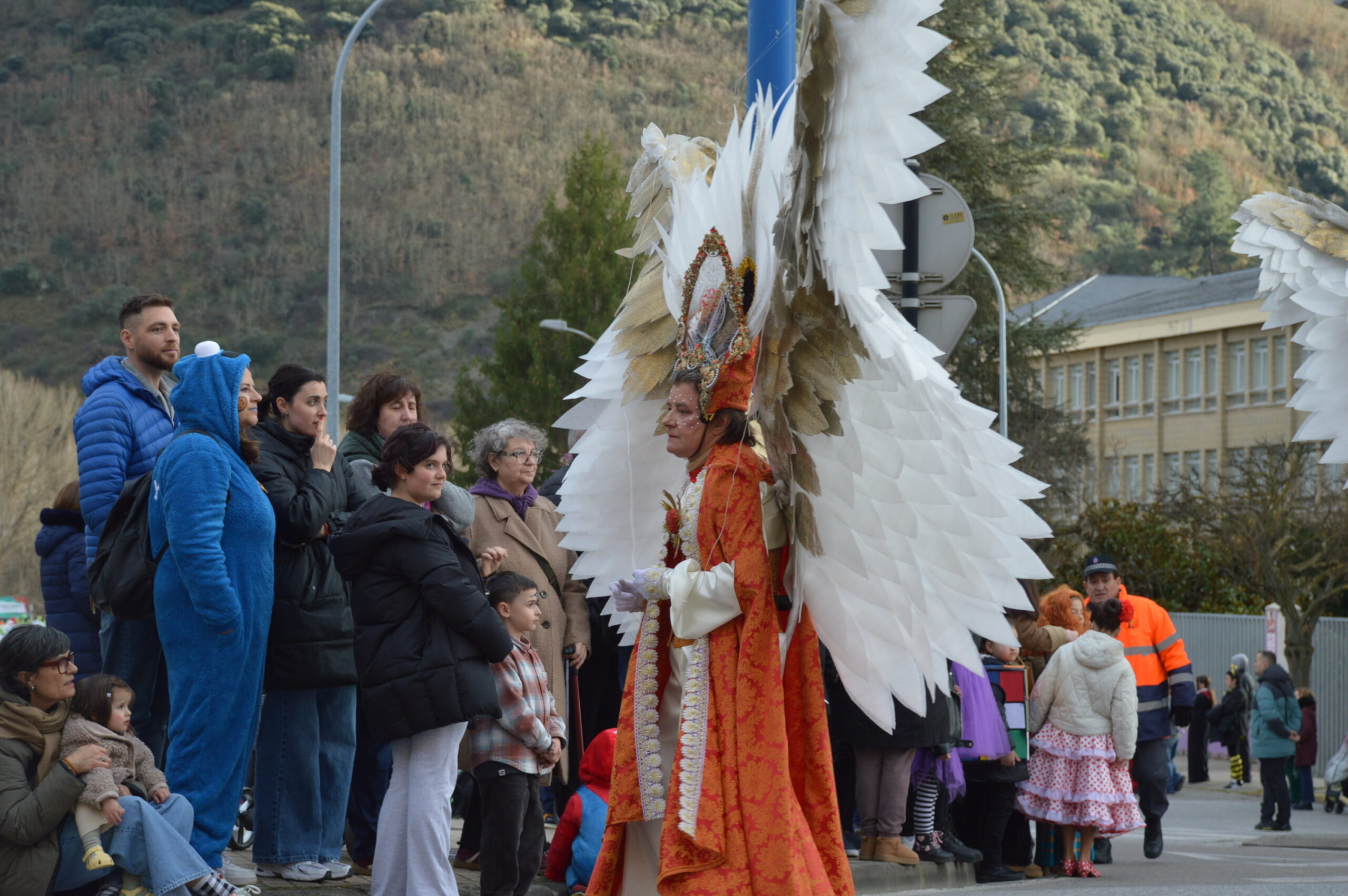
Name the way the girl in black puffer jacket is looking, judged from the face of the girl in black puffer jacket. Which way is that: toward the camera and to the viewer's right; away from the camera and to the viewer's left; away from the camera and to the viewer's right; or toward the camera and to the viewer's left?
toward the camera and to the viewer's right

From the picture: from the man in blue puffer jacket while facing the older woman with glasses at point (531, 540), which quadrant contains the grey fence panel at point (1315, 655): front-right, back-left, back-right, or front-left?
front-left

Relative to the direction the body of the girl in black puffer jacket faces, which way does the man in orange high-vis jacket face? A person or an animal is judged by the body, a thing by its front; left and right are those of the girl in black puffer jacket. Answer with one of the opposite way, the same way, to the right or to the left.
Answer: to the right

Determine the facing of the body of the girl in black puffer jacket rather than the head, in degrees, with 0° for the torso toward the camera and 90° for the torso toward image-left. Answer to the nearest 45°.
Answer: approximately 270°

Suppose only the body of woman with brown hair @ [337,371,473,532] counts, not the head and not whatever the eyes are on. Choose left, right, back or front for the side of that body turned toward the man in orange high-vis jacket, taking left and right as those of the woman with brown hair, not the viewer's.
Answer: left

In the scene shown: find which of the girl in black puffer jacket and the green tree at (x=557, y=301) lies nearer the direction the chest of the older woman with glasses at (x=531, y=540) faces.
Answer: the girl in black puffer jacket

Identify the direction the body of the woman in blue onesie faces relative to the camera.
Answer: to the viewer's right

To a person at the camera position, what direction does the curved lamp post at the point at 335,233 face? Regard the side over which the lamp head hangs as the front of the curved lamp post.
facing to the right of the viewer

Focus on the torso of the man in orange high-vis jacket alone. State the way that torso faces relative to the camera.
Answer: toward the camera

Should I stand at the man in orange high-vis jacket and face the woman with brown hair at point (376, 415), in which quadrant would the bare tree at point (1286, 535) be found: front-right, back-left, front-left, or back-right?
back-right

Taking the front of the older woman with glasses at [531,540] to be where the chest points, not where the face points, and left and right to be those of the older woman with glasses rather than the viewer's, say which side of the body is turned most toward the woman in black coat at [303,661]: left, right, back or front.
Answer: right

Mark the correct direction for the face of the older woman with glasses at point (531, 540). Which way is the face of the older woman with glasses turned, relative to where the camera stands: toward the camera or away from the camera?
toward the camera

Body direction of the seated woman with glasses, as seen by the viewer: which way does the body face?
to the viewer's right

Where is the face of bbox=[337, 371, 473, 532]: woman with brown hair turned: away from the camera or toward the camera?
toward the camera
